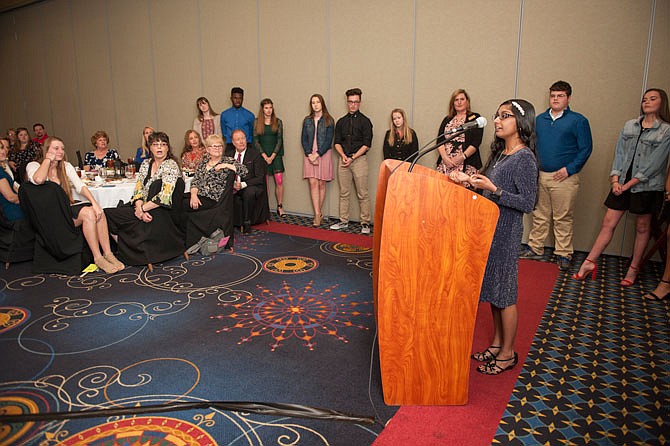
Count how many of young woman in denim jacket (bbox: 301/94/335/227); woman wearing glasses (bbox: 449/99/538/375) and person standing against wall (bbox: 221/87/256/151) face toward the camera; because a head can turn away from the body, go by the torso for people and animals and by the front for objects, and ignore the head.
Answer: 2

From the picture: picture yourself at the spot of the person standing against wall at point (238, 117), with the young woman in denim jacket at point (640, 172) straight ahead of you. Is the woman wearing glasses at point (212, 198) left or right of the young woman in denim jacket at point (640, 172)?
right

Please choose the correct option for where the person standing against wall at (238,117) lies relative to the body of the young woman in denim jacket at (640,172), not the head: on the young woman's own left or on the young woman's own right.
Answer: on the young woman's own right

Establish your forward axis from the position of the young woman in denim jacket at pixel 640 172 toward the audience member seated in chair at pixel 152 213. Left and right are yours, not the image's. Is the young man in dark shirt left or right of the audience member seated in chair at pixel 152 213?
right

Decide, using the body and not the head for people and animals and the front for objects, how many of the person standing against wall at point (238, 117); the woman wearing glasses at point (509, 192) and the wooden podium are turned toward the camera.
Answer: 1

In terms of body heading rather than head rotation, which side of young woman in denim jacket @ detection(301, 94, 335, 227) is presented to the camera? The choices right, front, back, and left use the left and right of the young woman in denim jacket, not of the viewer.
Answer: front

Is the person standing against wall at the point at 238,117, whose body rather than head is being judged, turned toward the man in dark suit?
yes

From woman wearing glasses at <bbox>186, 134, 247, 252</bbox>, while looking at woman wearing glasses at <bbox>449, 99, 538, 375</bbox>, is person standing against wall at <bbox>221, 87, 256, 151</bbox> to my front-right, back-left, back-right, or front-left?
back-left

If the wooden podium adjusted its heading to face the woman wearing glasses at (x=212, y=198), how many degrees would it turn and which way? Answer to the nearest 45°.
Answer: approximately 45° to its right

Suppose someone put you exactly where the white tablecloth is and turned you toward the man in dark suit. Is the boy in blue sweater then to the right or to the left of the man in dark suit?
right

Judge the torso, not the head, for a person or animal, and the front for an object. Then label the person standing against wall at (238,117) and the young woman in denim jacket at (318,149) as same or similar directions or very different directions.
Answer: same or similar directions

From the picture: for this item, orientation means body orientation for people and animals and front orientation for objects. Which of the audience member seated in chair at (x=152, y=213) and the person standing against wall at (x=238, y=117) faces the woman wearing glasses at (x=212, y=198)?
the person standing against wall

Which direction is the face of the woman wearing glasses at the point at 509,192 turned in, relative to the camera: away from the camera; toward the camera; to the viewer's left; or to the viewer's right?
to the viewer's left

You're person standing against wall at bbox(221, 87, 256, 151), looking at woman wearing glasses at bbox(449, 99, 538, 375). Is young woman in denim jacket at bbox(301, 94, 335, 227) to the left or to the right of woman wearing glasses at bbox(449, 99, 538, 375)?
left

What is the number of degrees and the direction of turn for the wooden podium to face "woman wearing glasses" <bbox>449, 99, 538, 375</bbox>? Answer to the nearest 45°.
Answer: approximately 135° to its right

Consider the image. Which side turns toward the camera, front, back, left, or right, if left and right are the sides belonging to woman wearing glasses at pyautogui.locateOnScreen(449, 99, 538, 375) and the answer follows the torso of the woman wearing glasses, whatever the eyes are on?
left

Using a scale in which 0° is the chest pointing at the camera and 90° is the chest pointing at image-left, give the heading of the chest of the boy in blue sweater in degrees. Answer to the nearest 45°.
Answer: approximately 45°
